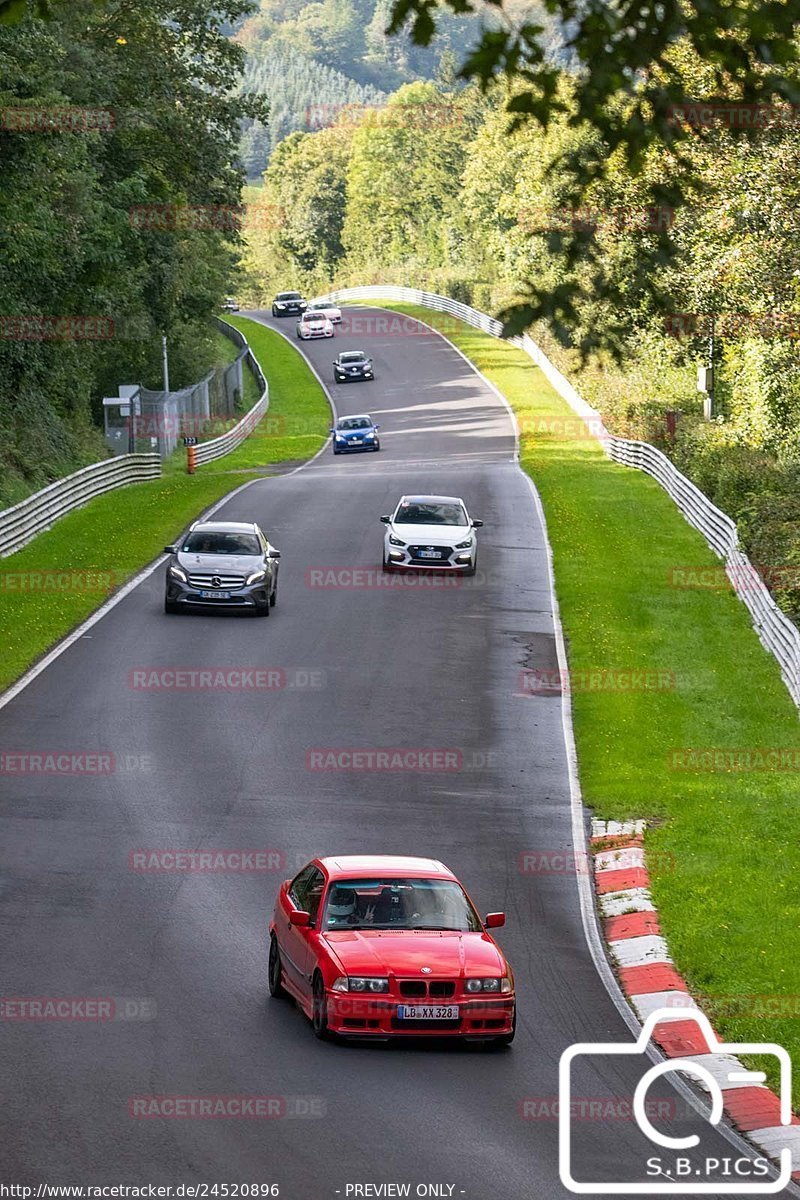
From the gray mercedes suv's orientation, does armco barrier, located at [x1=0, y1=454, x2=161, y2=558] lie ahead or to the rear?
to the rear

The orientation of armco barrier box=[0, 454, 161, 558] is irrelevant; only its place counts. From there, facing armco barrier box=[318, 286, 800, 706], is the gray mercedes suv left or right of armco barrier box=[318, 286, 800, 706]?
right

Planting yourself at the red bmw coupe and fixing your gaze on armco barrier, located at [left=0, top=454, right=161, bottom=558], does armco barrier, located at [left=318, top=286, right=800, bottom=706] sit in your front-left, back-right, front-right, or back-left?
front-right

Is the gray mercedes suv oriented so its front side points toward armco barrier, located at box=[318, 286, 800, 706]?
no

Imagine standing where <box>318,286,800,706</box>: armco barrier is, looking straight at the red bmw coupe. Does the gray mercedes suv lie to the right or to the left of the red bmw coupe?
right

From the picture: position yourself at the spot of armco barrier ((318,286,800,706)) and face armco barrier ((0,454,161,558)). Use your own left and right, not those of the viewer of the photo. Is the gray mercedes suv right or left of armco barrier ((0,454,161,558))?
left

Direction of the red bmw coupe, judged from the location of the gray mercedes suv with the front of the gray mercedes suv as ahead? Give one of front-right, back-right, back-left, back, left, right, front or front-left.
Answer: front

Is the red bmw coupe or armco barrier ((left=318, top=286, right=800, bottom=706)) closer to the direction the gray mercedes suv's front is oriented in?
the red bmw coupe

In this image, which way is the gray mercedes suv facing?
toward the camera

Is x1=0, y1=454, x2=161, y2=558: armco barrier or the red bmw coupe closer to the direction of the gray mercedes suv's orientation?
the red bmw coupe
